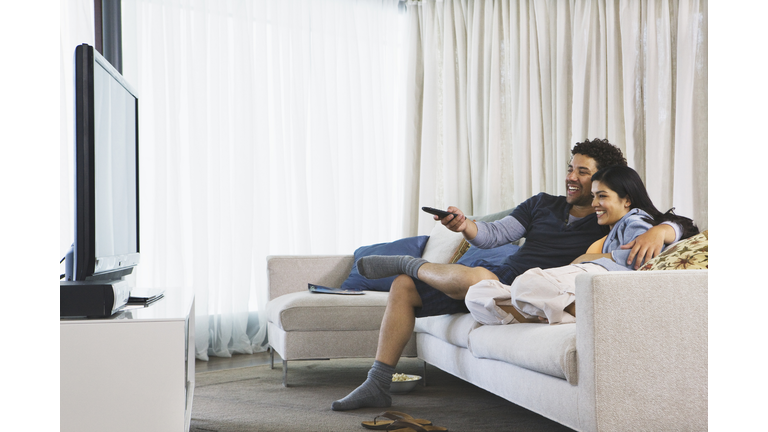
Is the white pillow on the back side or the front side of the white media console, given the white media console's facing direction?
on the front side

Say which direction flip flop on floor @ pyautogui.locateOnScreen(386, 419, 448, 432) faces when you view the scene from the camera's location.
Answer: facing to the left of the viewer

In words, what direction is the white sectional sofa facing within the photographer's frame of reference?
facing the viewer and to the left of the viewer

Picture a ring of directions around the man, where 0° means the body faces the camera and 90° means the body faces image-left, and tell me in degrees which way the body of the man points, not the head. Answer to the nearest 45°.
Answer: approximately 45°

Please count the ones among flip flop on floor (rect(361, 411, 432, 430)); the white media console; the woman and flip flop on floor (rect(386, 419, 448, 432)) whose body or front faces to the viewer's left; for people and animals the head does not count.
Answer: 3

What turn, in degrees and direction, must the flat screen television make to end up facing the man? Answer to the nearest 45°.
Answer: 0° — it already faces them

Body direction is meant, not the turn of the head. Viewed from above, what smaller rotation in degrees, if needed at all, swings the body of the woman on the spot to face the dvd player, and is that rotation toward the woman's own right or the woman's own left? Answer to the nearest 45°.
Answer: approximately 45° to the woman's own left

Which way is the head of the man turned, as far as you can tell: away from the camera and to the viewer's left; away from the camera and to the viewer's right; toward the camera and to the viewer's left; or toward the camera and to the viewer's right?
toward the camera and to the viewer's left

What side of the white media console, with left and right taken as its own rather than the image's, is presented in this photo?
right

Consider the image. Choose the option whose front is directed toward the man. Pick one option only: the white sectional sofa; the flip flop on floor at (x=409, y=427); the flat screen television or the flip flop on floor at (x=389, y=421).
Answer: the flat screen television

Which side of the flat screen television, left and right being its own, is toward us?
right

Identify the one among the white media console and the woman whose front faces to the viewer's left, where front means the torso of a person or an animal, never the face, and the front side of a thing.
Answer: the woman

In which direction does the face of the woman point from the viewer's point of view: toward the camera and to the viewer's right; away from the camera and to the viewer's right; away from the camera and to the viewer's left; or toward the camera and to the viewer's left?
toward the camera and to the viewer's left

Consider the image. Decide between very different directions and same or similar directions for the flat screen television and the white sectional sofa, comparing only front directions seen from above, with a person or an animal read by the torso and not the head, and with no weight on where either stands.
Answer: very different directions

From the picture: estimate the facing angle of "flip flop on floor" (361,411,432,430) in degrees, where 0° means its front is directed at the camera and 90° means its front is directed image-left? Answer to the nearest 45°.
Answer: approximately 90°

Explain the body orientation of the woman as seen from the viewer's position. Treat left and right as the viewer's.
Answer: facing to the left of the viewer
